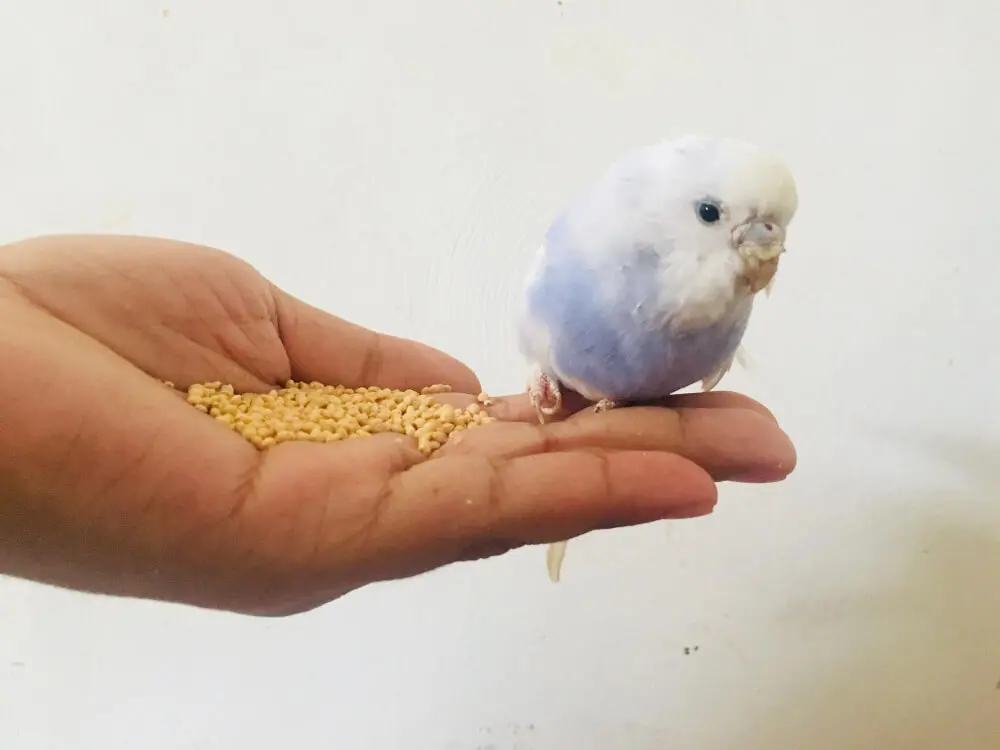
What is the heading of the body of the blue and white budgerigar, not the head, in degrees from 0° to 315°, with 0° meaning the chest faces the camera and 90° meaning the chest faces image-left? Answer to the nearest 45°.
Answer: approximately 315°
